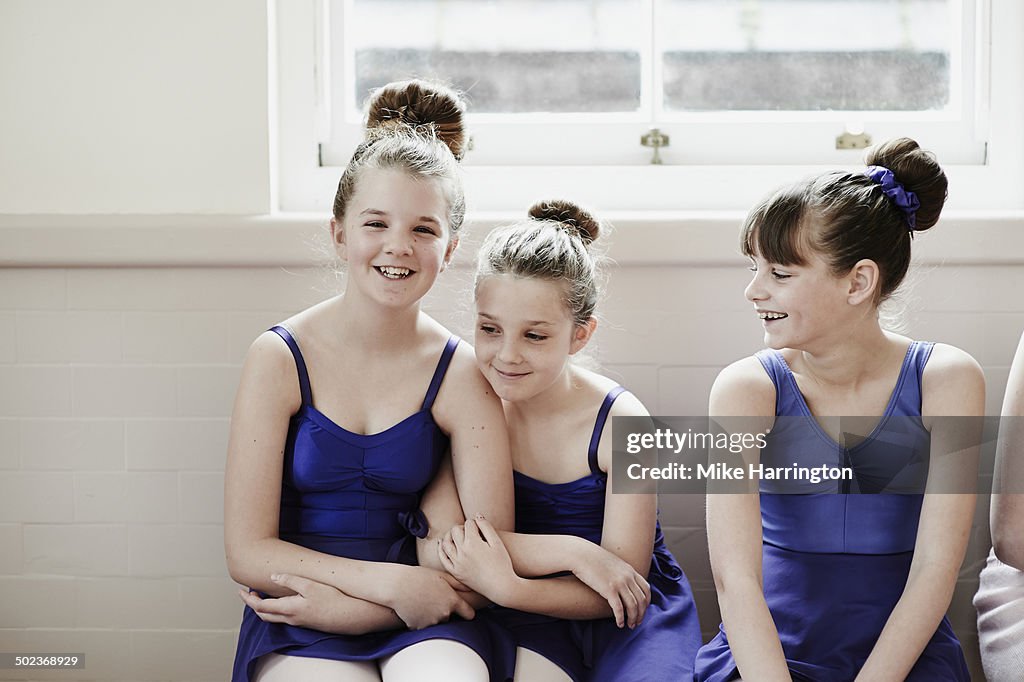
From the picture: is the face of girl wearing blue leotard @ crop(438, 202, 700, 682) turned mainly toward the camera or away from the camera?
toward the camera

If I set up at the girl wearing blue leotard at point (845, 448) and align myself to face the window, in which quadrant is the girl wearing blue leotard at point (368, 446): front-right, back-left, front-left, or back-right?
front-left

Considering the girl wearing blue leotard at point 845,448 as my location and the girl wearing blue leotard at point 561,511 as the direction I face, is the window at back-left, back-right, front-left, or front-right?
front-right

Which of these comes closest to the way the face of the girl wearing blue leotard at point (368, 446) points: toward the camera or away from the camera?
toward the camera

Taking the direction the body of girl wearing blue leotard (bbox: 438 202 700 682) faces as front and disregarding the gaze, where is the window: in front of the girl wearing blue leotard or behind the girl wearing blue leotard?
behind

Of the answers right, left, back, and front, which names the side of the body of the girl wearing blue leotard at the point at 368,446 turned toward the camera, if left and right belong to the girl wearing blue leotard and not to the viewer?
front

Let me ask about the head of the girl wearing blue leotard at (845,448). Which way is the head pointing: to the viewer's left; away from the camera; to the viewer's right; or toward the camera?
to the viewer's left

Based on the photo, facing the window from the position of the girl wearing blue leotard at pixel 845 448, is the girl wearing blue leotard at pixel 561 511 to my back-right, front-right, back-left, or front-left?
front-left

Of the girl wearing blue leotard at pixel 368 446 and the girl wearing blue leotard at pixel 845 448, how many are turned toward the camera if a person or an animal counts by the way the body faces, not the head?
2
